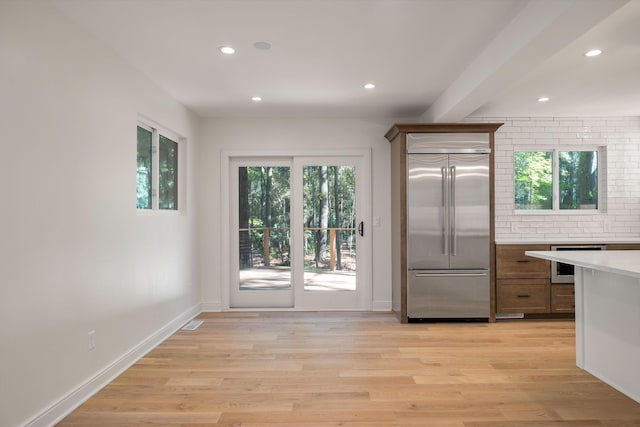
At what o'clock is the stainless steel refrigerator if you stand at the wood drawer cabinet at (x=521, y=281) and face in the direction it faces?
The stainless steel refrigerator is roughly at 2 o'clock from the wood drawer cabinet.

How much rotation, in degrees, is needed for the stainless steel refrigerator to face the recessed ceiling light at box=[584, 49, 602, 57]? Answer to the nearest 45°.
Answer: approximately 45° to its left

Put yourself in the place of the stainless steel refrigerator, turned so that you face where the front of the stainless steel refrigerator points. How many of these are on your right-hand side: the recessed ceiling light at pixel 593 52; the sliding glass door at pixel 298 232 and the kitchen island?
1

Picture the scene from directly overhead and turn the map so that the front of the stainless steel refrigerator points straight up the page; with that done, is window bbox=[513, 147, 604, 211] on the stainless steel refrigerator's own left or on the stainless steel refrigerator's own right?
on the stainless steel refrigerator's own left

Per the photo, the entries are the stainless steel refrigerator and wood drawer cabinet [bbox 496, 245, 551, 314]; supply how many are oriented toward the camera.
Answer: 2

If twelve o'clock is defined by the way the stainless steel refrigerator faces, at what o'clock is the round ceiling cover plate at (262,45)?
The round ceiling cover plate is roughly at 1 o'clock from the stainless steel refrigerator.

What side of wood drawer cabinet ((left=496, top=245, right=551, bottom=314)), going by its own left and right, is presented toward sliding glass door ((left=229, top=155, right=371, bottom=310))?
right

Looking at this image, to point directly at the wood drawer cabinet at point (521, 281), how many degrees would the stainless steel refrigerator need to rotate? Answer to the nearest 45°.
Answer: approximately 90° to its left

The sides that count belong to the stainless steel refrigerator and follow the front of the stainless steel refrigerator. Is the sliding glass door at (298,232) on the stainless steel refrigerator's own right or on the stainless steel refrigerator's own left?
on the stainless steel refrigerator's own right
